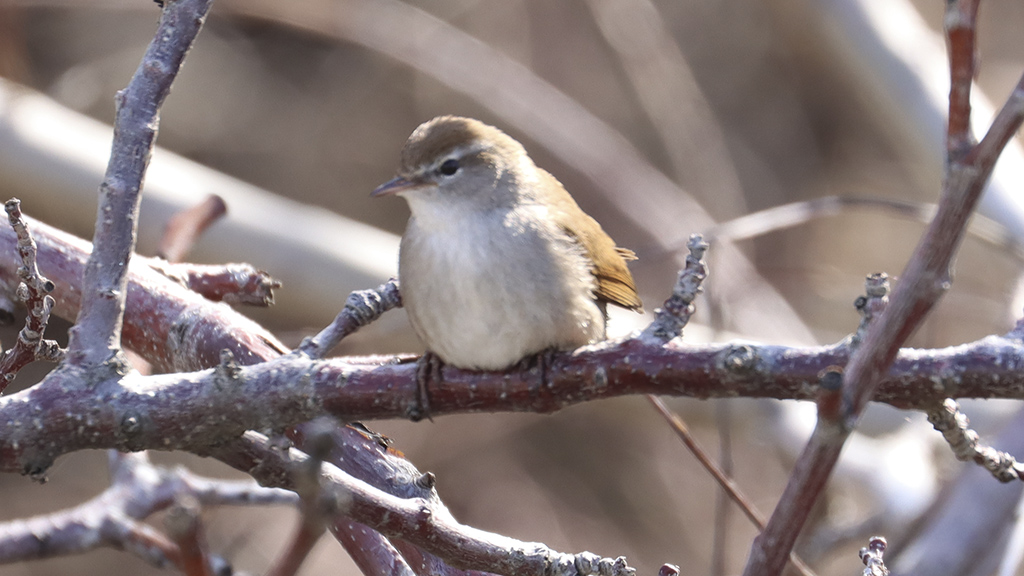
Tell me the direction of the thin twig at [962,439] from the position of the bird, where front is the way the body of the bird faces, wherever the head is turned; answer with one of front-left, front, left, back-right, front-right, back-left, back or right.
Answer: left

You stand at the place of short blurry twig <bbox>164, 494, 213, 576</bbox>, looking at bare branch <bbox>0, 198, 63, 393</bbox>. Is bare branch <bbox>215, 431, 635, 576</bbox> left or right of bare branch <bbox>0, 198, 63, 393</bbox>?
right

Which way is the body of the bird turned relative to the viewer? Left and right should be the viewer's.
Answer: facing the viewer and to the left of the viewer

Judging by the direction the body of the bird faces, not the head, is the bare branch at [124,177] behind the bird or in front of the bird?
in front
